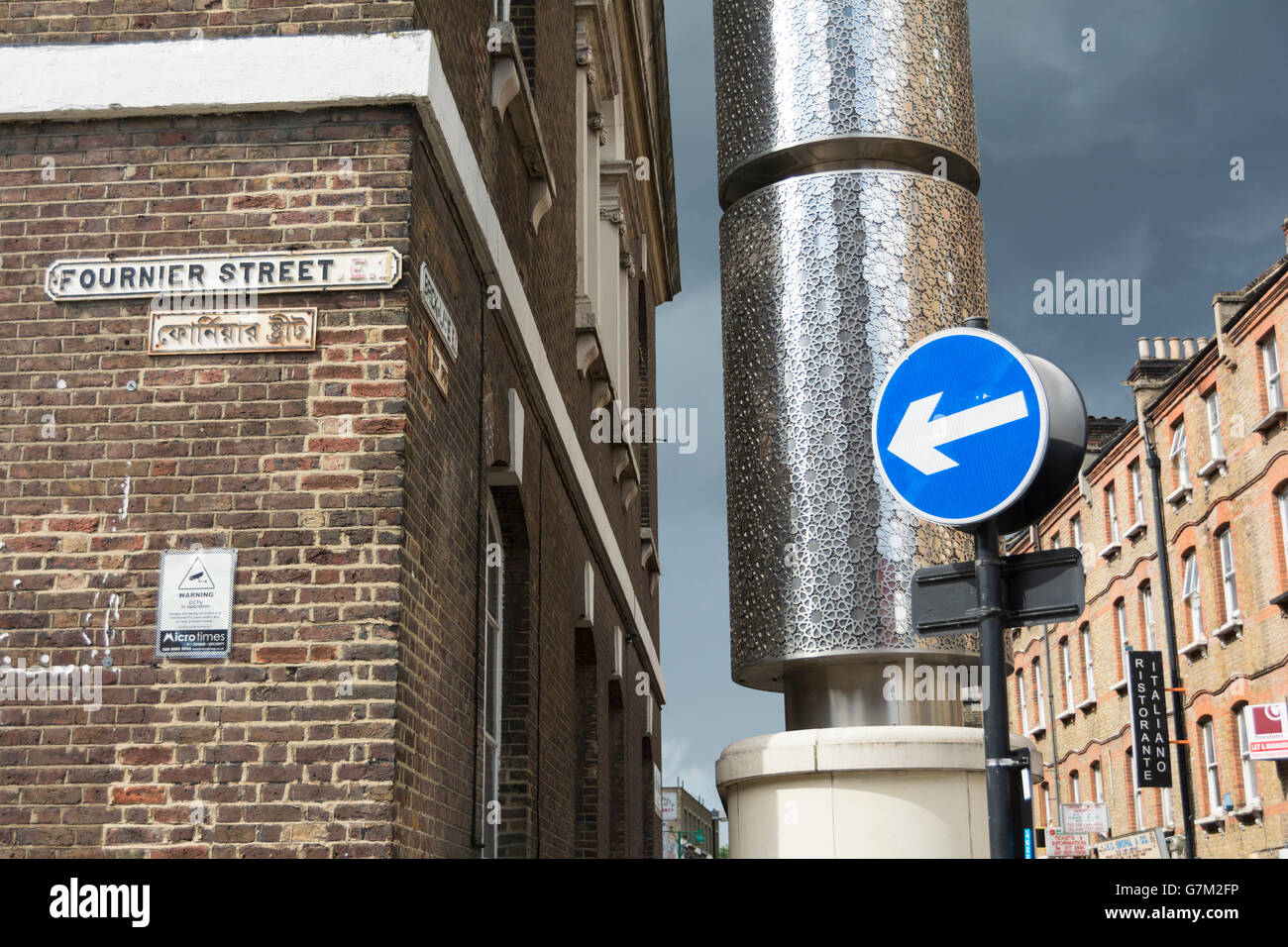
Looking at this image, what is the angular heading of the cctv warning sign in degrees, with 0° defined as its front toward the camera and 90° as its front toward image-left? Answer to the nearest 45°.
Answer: approximately 0°

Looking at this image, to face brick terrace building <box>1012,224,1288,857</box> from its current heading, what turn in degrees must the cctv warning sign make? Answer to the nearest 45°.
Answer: approximately 135° to its left

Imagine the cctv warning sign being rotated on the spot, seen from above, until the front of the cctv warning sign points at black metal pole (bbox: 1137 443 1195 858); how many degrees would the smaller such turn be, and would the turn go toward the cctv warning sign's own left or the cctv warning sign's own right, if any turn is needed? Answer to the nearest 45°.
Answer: approximately 135° to the cctv warning sign's own left

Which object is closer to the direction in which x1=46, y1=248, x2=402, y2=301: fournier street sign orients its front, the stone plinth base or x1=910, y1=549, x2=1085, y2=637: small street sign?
the small street sign

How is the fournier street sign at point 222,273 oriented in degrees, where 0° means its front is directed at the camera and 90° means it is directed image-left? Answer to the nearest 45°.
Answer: approximately 0°

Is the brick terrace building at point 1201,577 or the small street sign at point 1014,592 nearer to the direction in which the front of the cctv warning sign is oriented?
the small street sign

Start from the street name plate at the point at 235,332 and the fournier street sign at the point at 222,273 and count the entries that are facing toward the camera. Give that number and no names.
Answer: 2

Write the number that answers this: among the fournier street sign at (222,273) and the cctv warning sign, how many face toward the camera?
2
